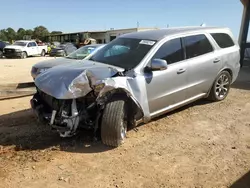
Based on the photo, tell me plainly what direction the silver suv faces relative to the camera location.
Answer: facing the viewer and to the left of the viewer
